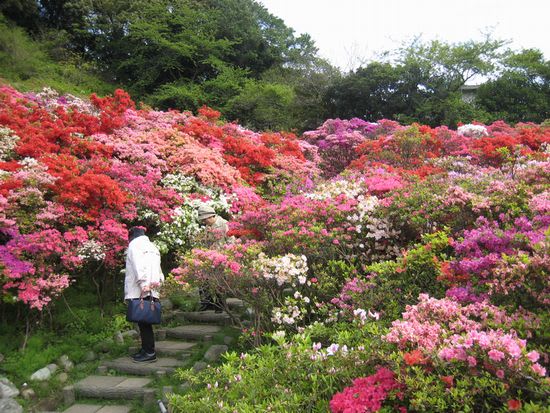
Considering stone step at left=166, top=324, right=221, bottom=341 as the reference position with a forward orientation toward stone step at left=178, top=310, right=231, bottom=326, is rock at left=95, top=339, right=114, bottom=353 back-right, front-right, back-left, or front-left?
back-left

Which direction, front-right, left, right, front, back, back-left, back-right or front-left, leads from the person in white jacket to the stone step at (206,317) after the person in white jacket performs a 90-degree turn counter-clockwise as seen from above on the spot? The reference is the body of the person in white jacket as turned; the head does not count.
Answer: back

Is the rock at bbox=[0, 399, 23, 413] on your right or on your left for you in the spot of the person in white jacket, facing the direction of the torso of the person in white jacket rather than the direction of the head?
on your left

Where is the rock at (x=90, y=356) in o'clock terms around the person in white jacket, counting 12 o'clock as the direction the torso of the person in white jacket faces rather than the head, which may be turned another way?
The rock is roughly at 12 o'clock from the person in white jacket.

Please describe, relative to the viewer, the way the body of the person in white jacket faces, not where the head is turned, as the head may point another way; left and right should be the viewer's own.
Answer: facing away from the viewer and to the left of the viewer

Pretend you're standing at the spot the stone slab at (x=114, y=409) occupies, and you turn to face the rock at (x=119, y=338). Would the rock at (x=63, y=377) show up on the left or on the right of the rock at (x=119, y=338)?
left
